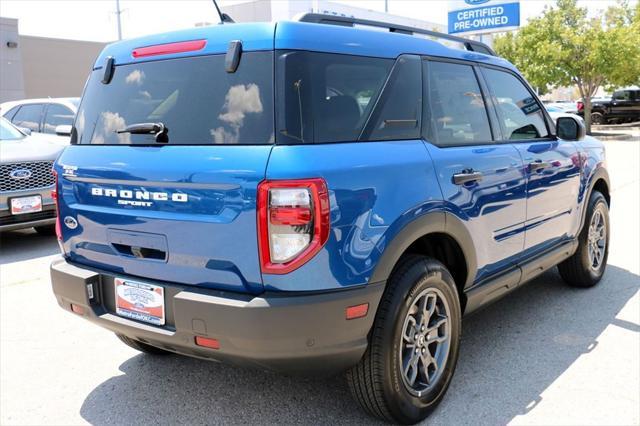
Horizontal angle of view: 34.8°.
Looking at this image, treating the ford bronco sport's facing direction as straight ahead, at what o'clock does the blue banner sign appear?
The blue banner sign is roughly at 11 o'clock from the ford bronco sport.

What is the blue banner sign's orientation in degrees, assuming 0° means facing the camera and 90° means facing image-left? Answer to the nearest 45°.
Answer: approximately 0°

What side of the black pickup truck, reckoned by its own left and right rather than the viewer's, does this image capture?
right

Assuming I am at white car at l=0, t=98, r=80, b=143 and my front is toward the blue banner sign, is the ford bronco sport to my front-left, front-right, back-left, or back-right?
back-right

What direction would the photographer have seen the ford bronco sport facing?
facing away from the viewer and to the right of the viewer
